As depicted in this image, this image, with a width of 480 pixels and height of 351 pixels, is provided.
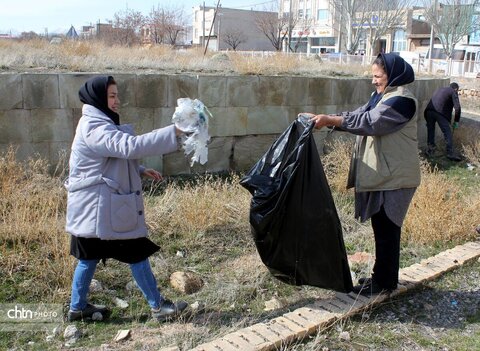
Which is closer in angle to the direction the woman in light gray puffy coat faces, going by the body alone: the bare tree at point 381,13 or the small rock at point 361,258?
the small rock

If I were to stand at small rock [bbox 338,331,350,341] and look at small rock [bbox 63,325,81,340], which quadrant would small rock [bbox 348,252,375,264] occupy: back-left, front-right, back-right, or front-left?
back-right

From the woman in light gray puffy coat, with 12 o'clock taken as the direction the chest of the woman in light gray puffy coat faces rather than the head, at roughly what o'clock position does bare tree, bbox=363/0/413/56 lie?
The bare tree is roughly at 10 o'clock from the woman in light gray puffy coat.

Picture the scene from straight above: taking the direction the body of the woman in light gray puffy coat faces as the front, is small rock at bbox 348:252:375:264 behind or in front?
in front

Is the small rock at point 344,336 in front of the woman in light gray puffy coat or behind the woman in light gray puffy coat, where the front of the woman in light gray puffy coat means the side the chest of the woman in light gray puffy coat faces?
in front

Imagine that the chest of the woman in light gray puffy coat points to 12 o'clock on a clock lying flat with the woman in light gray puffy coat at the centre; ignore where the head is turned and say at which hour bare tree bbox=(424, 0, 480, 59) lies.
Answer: The bare tree is roughly at 10 o'clock from the woman in light gray puffy coat.

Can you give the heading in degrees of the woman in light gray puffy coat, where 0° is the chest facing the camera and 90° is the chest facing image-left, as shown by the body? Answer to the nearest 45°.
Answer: approximately 270°
